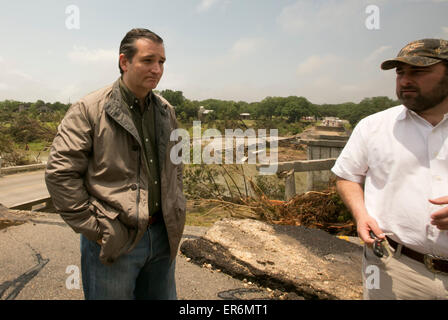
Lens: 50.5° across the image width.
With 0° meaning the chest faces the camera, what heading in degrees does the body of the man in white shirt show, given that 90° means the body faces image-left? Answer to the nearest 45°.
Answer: approximately 0°

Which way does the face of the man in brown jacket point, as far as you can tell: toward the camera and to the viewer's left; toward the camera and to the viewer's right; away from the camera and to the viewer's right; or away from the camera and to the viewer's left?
toward the camera and to the viewer's right

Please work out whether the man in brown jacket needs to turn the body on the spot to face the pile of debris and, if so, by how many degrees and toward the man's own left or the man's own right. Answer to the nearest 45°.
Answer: approximately 90° to the man's own left

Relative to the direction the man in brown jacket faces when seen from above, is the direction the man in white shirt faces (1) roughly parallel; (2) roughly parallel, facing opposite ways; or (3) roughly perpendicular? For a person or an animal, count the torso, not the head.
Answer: roughly perpendicular
